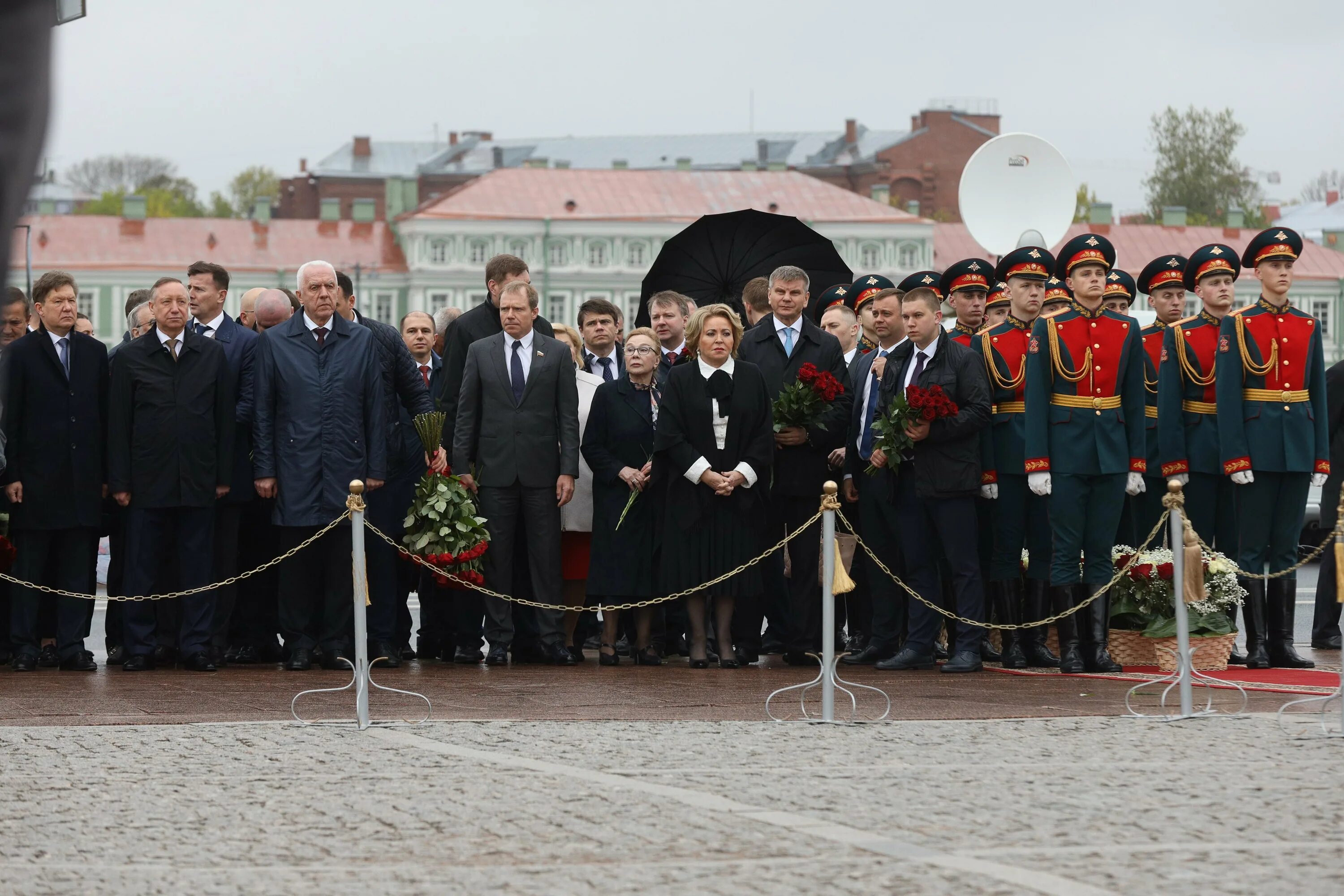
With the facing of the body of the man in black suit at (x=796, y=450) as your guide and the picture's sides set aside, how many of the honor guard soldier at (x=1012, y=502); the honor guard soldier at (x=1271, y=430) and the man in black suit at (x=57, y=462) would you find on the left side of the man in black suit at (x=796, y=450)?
2

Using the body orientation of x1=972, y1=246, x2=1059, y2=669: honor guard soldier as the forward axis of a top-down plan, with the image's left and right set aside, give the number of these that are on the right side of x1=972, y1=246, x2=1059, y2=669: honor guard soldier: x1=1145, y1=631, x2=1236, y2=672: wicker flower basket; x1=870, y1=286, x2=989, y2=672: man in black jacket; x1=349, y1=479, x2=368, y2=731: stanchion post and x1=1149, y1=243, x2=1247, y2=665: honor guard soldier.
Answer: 2

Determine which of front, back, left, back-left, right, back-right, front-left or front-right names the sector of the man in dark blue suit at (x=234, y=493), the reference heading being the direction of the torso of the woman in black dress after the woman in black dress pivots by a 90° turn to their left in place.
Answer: back

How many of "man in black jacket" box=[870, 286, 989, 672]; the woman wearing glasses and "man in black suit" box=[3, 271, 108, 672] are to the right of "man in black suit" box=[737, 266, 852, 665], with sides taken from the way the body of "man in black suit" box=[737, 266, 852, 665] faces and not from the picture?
2

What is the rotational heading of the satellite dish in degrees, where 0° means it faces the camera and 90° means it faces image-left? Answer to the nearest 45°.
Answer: approximately 0°

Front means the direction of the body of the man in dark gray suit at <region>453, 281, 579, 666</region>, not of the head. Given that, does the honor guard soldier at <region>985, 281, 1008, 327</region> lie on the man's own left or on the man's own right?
on the man's own left
